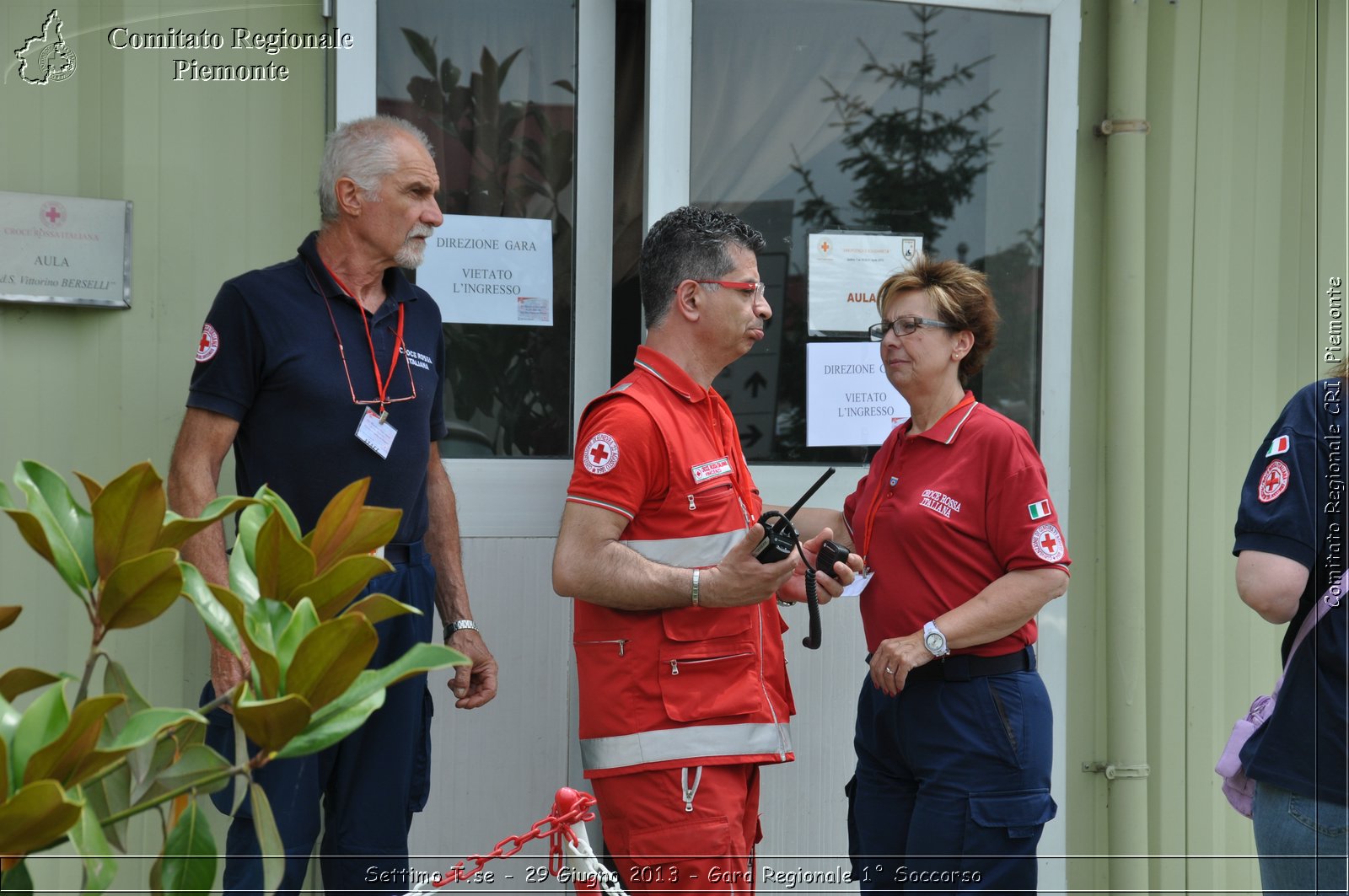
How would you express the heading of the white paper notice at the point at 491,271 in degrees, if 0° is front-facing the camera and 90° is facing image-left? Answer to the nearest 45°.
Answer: approximately 0°

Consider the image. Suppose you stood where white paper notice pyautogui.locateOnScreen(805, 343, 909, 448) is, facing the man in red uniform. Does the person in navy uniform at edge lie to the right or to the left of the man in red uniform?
left

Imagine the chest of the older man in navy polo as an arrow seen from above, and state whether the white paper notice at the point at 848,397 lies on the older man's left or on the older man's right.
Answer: on the older man's left

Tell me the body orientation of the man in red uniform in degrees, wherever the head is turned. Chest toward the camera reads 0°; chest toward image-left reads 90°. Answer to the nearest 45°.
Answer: approximately 315°

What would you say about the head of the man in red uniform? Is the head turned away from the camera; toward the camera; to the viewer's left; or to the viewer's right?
to the viewer's right

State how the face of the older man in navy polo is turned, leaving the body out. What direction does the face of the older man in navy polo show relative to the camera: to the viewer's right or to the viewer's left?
to the viewer's right

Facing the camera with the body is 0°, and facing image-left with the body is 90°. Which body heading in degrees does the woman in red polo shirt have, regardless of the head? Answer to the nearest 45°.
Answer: approximately 45°
